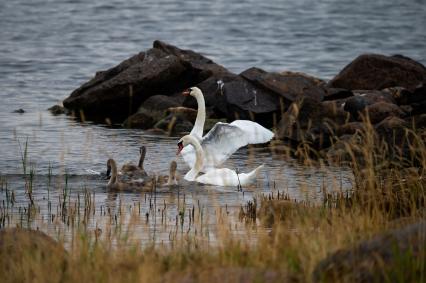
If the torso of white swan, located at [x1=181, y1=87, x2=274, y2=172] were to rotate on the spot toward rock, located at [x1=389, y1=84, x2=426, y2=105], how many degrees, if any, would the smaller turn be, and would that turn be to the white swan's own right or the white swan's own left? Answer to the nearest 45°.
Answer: approximately 135° to the white swan's own right

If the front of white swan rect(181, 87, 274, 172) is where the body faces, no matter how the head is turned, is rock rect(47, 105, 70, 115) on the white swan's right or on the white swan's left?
on the white swan's right

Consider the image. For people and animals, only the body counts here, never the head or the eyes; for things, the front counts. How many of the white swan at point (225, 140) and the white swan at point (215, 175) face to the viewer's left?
2

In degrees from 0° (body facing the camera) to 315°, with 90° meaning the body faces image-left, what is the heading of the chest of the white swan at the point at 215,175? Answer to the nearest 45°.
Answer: approximately 90°

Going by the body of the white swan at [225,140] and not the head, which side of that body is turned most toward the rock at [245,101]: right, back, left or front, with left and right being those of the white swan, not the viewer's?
right

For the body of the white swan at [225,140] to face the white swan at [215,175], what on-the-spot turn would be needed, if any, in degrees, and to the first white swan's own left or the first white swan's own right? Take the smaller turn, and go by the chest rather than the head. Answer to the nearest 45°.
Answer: approximately 90° to the first white swan's own left

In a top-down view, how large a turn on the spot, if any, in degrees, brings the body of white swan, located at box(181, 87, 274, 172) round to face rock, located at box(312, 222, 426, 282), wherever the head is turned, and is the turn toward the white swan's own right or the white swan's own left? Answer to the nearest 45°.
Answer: approximately 90° to the white swan's own left

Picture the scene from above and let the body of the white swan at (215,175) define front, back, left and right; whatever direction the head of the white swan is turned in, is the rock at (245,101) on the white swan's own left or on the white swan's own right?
on the white swan's own right

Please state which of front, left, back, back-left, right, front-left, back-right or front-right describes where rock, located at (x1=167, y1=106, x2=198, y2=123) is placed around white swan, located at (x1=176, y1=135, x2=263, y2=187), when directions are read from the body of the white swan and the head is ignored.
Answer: right

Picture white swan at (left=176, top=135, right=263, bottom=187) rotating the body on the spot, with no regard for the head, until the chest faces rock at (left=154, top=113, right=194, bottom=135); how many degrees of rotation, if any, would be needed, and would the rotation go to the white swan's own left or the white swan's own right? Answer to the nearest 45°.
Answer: approximately 90° to the white swan's own right

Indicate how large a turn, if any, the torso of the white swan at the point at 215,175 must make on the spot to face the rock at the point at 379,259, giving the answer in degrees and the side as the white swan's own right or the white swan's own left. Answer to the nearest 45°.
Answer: approximately 90° to the white swan's own left

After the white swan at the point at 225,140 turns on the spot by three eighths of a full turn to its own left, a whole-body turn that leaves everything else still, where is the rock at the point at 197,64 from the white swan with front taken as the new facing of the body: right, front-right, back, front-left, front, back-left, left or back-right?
back-left

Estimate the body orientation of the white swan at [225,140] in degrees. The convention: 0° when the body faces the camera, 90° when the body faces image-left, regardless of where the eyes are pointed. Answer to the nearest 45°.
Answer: approximately 90°
